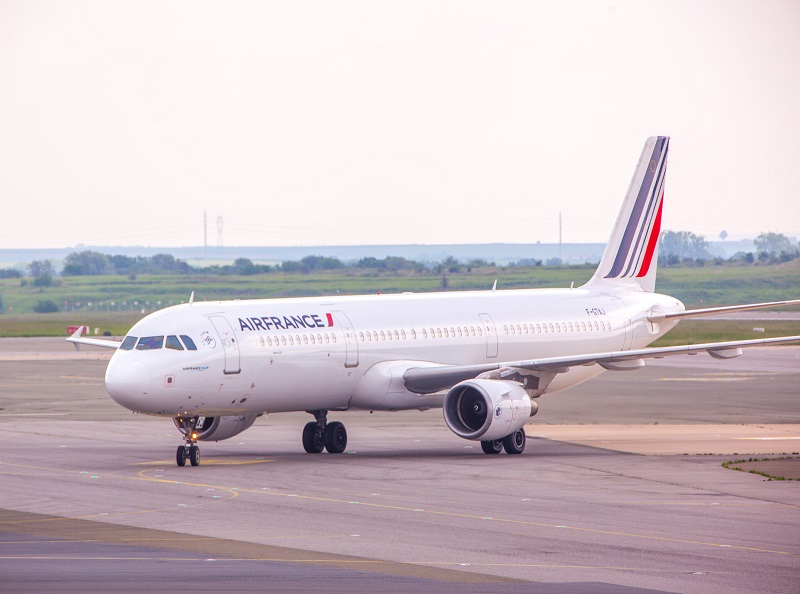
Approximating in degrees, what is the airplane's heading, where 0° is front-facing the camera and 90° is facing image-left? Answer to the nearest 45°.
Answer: approximately 45°
